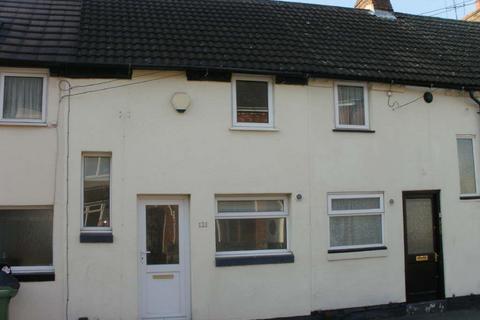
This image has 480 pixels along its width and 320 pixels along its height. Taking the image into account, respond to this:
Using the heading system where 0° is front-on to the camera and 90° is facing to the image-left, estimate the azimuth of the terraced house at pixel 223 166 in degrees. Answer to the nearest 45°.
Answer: approximately 0°
